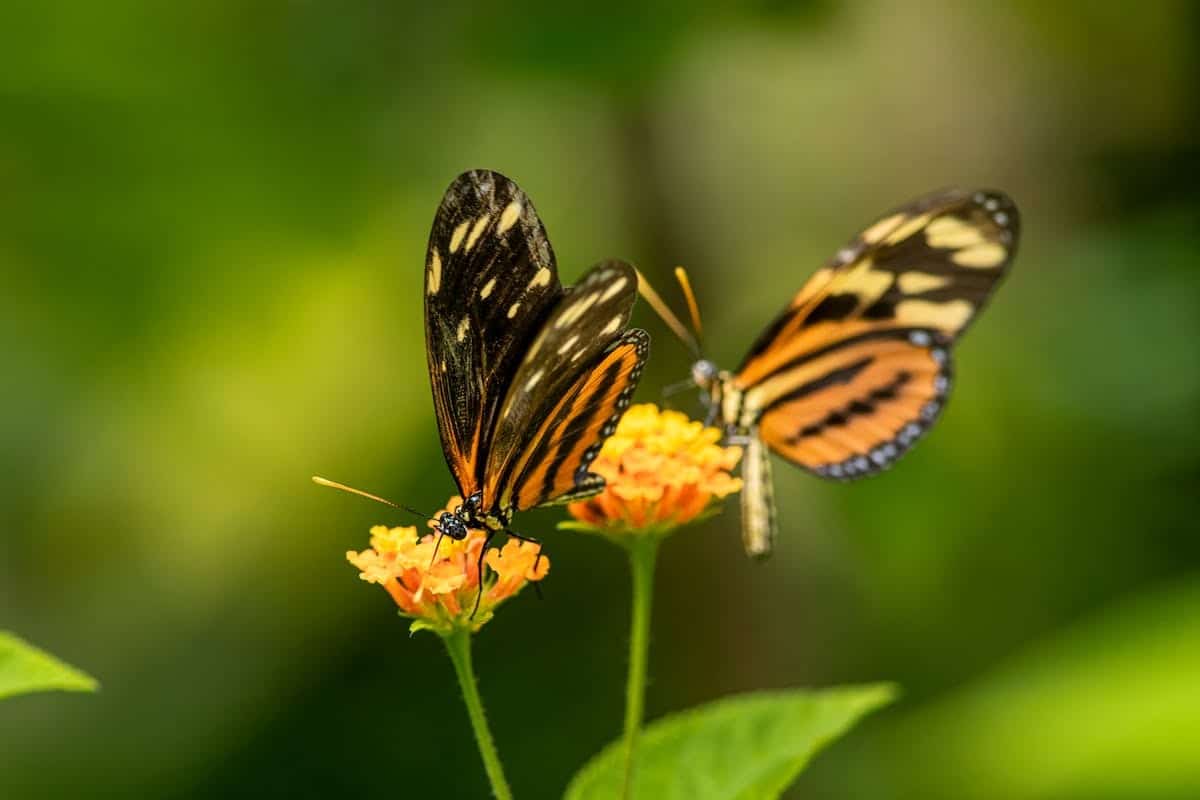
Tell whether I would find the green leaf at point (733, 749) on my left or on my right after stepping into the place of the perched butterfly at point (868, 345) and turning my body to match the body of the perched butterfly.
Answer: on my left

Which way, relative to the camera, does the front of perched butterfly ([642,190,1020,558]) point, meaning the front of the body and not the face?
to the viewer's left

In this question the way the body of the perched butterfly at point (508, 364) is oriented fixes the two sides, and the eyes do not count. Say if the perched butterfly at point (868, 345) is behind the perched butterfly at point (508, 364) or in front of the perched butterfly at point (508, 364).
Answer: behind

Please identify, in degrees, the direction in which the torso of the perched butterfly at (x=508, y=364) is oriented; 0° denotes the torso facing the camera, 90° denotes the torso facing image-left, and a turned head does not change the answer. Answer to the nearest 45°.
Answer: approximately 45°

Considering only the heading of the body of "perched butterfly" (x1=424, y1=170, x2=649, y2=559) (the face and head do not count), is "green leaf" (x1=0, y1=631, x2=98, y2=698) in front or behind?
in front

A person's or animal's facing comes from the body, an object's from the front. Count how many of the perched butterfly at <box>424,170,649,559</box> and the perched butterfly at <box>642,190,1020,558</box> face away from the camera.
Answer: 0
